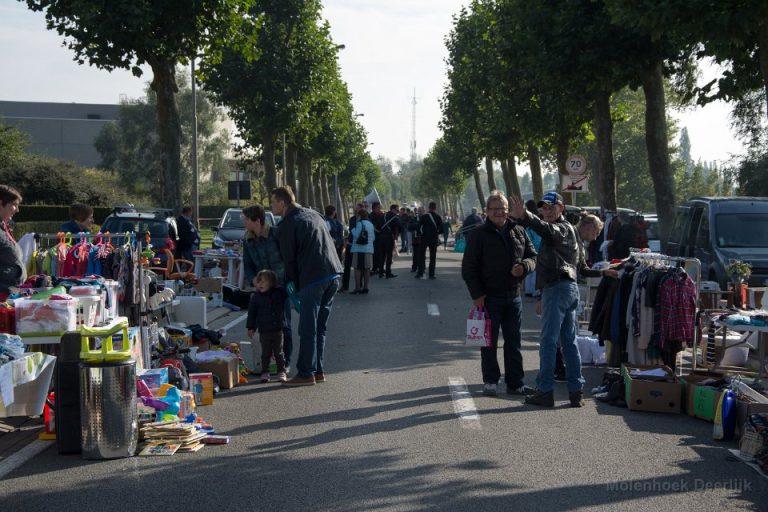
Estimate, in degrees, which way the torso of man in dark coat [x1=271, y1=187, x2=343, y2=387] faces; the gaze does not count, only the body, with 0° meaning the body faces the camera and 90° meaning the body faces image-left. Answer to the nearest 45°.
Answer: approximately 90°

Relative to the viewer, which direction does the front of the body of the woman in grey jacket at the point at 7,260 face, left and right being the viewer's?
facing to the right of the viewer

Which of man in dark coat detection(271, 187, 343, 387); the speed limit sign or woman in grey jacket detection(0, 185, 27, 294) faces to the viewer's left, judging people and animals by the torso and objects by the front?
the man in dark coat

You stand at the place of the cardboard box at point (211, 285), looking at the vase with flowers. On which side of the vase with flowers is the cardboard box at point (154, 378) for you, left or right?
right

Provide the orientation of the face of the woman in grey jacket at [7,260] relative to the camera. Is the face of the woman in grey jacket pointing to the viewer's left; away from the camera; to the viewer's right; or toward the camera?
to the viewer's right

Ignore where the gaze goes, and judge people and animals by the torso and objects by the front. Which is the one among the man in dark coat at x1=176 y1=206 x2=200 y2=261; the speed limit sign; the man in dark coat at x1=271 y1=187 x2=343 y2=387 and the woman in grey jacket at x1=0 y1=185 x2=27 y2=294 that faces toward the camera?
the speed limit sign

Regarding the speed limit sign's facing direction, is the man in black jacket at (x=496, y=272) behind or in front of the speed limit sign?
in front

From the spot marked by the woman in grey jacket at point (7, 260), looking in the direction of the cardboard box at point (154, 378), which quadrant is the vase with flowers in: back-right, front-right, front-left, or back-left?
front-left

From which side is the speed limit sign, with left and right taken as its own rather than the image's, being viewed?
front

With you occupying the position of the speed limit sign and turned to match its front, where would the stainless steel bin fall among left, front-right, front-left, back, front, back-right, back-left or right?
front
